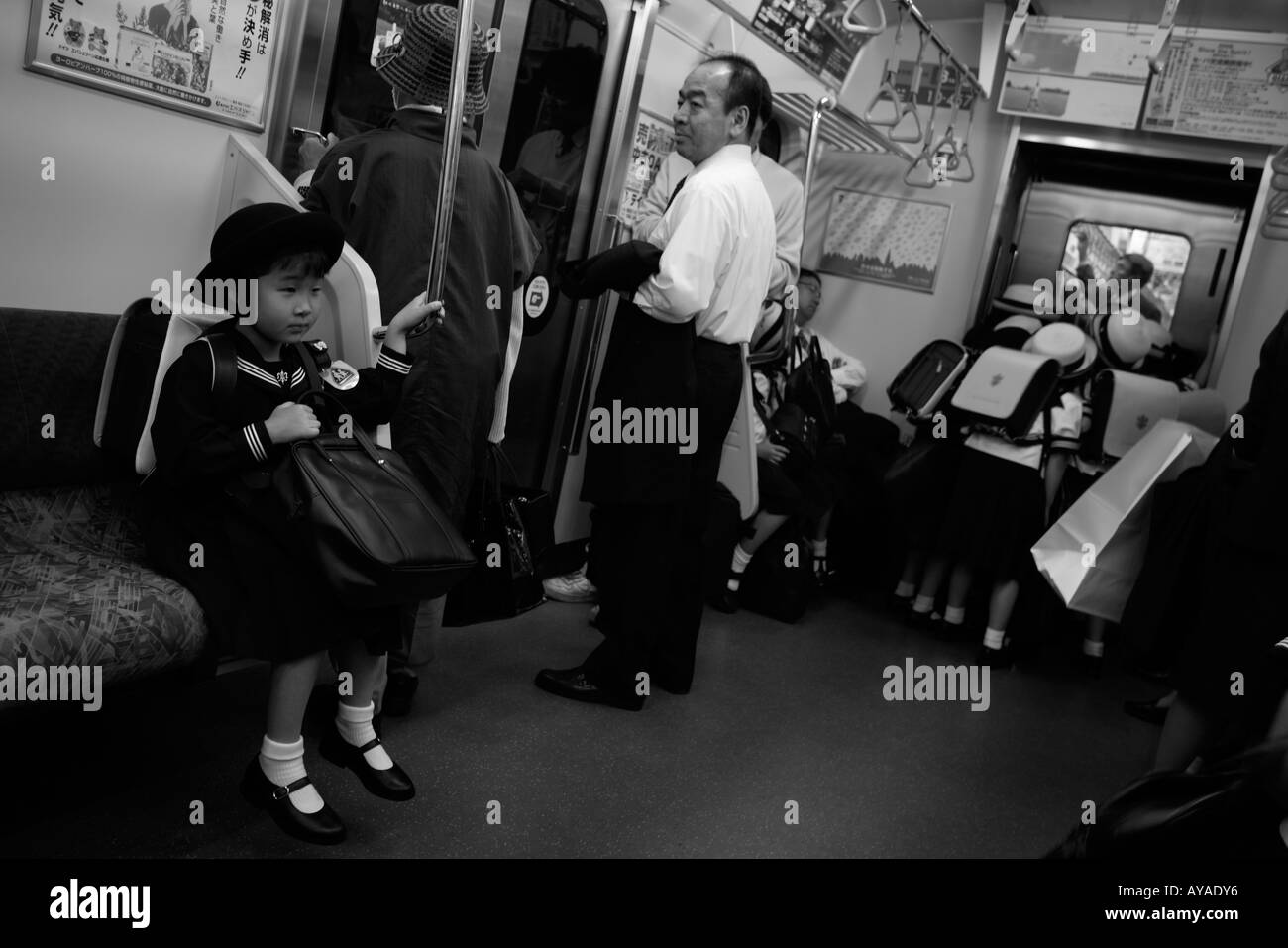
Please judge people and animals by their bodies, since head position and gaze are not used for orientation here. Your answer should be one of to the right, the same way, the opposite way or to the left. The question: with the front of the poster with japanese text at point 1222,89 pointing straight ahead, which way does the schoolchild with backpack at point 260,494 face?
to the left

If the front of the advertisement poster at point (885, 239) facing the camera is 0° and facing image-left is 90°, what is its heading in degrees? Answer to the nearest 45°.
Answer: approximately 0°

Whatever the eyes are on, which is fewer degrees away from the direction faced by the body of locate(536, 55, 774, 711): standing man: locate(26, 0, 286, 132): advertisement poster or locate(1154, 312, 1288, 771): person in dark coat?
the advertisement poster

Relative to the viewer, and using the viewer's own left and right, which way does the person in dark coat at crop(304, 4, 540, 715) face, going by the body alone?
facing away from the viewer

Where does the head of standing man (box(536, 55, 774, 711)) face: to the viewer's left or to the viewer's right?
to the viewer's left

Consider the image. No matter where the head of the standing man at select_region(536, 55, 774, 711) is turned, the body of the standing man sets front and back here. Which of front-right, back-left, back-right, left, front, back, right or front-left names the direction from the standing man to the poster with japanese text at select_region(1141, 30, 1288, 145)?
back-right

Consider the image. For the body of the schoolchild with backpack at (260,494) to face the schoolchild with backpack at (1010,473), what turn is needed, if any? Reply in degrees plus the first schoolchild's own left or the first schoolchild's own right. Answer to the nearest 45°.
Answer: approximately 90° to the first schoolchild's own left

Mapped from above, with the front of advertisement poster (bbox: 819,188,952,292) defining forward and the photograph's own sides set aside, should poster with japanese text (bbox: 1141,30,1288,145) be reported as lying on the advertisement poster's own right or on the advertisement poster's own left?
on the advertisement poster's own left

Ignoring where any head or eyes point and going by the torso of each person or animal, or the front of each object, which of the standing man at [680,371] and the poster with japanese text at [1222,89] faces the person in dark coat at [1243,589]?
the poster with japanese text

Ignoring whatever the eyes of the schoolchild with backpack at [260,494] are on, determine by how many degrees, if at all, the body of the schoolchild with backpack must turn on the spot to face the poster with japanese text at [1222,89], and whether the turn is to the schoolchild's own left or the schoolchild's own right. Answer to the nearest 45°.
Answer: approximately 90° to the schoolchild's own left

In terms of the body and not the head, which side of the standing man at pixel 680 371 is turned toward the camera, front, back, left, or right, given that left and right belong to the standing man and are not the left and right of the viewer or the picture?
left

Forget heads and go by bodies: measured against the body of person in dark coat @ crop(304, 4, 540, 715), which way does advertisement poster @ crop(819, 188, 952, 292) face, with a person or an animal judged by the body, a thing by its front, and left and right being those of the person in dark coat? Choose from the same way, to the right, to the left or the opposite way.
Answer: the opposite way
